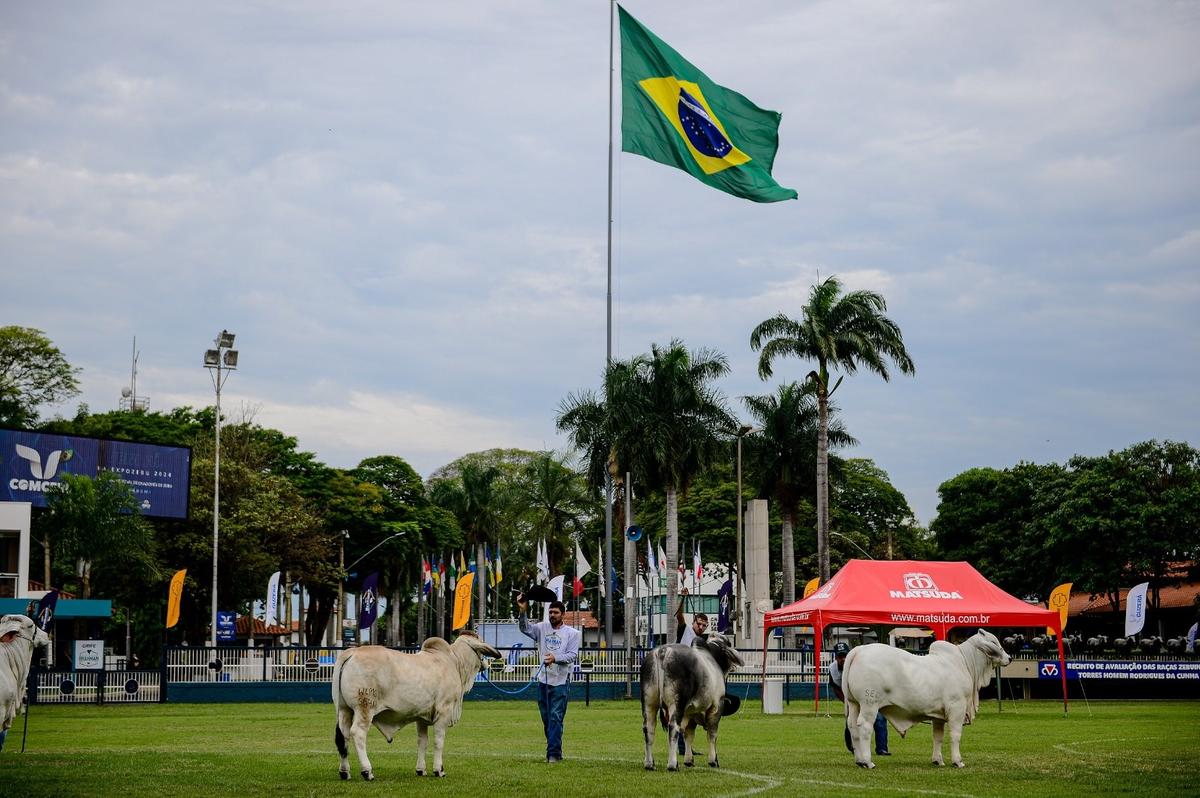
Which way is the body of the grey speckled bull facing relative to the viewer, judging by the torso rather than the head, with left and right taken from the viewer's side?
facing away from the viewer and to the right of the viewer

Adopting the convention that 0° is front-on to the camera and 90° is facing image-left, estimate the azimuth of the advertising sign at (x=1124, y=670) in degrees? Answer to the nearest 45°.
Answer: approximately 0°

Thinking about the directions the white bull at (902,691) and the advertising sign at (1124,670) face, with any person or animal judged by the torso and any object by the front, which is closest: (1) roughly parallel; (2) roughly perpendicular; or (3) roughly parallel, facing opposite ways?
roughly perpendicular

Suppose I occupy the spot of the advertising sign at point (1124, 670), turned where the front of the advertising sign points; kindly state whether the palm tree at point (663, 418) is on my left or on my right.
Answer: on my right

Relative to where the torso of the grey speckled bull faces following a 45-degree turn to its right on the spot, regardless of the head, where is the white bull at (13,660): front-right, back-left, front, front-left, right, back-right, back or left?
back

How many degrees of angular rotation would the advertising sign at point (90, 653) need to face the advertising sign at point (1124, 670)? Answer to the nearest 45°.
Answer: approximately 45° to its left

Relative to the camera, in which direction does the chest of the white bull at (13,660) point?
to the viewer's right

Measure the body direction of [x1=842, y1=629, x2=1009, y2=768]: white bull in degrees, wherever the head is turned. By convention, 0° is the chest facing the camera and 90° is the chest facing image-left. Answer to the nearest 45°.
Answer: approximately 270°

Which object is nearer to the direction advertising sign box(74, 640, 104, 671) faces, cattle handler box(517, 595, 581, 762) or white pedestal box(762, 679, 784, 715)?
the cattle handler
